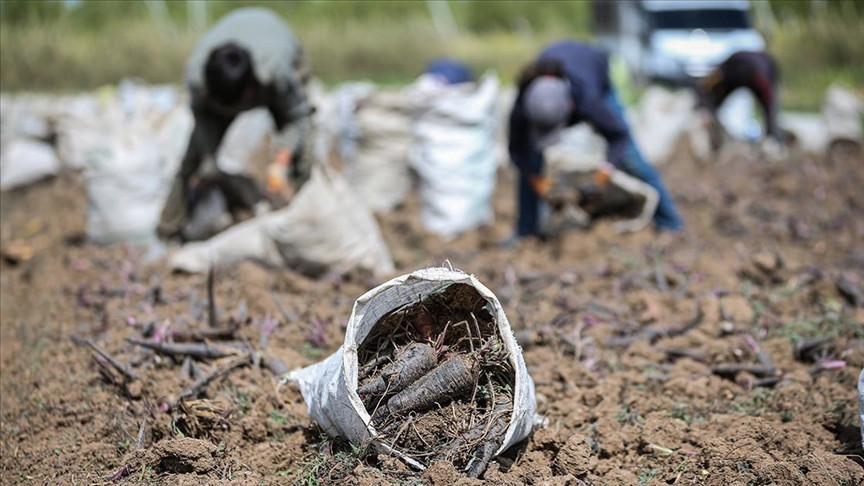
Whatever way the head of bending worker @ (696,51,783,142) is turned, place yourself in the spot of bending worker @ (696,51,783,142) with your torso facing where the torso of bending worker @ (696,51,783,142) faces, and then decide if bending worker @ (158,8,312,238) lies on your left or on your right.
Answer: on your left

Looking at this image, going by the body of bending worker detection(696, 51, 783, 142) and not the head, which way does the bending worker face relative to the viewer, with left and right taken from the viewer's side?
facing to the left of the viewer

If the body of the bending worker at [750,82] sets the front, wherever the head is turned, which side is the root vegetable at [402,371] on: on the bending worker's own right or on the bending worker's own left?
on the bending worker's own left

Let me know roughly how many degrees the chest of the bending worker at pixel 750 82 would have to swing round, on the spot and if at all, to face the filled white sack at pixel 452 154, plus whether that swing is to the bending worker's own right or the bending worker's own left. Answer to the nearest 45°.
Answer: approximately 45° to the bending worker's own left

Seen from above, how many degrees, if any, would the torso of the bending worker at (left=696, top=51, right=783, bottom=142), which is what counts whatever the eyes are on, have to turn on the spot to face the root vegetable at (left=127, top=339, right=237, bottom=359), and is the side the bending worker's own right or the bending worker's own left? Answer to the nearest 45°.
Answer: approximately 90° to the bending worker's own left
